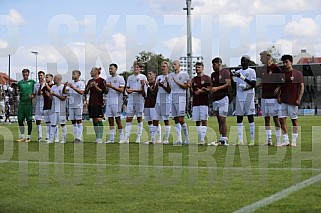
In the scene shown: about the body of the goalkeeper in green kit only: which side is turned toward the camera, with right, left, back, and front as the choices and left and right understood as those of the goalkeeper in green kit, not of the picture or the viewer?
front
